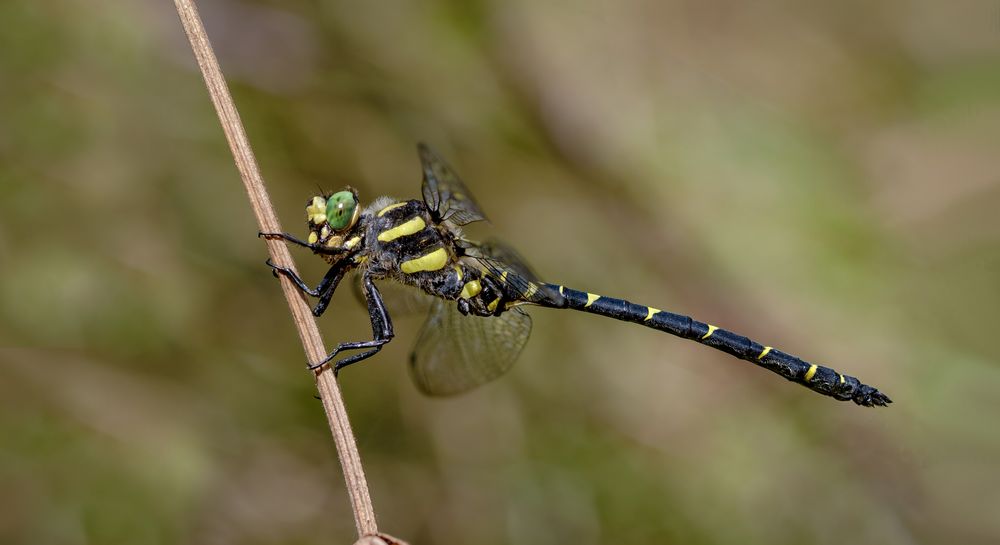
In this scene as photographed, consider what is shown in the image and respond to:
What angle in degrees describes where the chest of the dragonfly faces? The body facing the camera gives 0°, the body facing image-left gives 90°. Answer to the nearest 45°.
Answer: approximately 90°
